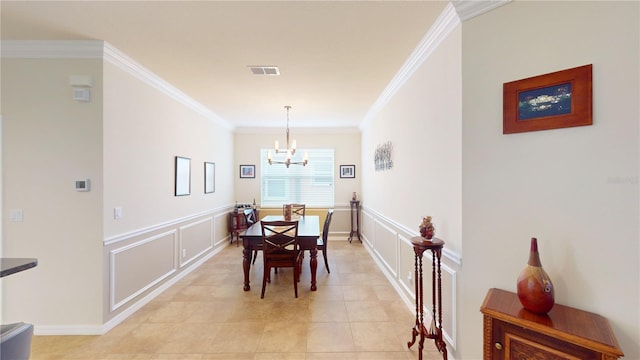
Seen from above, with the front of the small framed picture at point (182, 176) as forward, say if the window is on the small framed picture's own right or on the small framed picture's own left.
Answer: on the small framed picture's own left

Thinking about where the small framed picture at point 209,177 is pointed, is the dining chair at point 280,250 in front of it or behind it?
in front

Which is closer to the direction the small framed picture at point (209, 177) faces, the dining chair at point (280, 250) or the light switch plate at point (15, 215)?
the dining chair

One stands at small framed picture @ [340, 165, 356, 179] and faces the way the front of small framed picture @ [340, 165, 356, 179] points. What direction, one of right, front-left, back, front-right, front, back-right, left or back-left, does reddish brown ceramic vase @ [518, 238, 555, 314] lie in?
front

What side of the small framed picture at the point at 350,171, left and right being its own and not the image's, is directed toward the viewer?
front

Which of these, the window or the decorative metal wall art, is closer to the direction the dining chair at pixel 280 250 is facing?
the window

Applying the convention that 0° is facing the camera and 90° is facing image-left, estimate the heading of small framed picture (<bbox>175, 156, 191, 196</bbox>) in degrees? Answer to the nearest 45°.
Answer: approximately 315°

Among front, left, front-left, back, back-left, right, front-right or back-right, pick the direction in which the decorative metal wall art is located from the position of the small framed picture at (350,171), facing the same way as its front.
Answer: front

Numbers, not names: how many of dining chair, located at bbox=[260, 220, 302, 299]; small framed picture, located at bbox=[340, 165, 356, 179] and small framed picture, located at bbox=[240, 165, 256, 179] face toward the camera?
2

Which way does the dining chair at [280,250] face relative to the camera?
away from the camera

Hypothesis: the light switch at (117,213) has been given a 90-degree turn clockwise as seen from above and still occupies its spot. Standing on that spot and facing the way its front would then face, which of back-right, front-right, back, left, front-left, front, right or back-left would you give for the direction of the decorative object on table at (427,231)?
left

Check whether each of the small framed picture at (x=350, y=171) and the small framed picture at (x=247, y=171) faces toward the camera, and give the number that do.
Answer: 2

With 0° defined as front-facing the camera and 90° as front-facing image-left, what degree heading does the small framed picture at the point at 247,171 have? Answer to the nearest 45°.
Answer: approximately 0°

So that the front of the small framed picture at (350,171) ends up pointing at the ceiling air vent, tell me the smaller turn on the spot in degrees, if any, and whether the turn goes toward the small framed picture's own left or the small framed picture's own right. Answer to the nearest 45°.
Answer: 0° — it already faces it

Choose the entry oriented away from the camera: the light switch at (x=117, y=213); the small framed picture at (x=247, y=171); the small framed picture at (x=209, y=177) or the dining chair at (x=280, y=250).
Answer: the dining chair

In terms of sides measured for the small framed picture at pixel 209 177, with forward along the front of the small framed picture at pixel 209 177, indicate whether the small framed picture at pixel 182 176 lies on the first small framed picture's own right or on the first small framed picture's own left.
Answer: on the first small framed picture's own right

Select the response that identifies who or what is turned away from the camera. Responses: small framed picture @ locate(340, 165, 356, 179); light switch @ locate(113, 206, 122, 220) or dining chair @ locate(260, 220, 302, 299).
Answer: the dining chair

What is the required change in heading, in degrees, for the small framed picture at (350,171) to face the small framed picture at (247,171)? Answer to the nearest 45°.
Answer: approximately 90° to its right

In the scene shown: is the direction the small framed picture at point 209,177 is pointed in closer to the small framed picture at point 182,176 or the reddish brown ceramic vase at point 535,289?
the reddish brown ceramic vase
